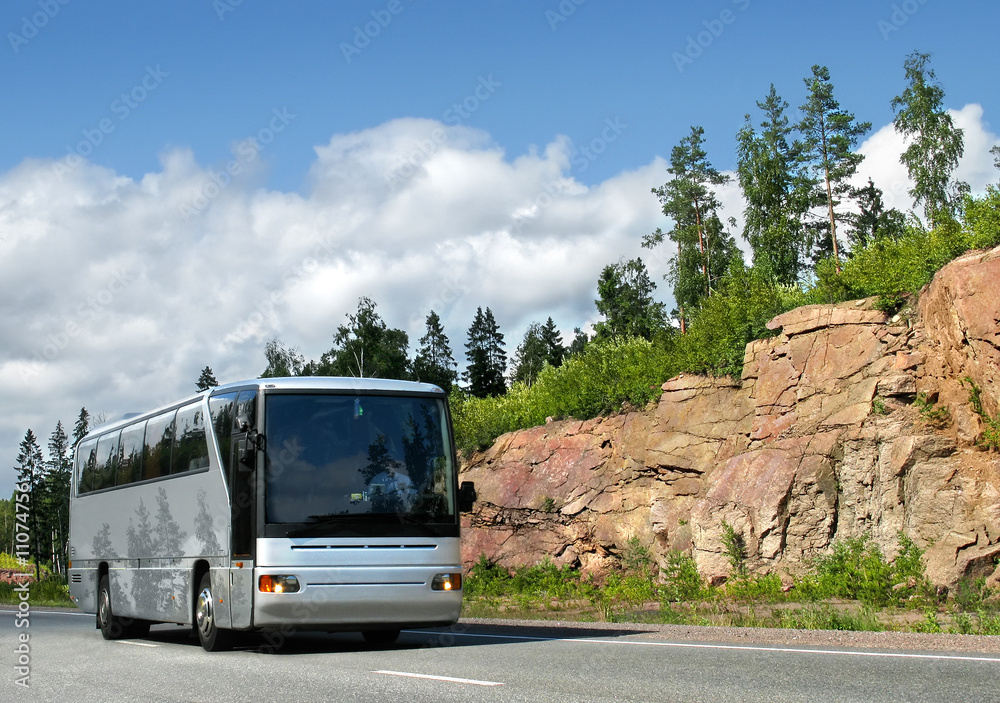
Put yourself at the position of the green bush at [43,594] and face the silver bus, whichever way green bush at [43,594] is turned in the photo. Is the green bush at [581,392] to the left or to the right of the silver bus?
left

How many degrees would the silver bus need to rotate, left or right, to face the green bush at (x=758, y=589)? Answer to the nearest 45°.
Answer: approximately 90° to its left

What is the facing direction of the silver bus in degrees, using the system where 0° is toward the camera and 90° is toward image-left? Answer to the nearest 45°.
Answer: approximately 315°

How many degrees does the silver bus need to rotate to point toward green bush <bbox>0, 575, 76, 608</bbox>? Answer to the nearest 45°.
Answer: approximately 135° to its left

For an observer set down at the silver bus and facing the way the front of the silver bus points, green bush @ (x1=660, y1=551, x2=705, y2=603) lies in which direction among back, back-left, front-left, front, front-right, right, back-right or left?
left

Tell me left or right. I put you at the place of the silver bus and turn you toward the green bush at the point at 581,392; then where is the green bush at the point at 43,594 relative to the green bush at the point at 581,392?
left

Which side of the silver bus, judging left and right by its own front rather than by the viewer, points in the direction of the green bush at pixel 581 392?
left
